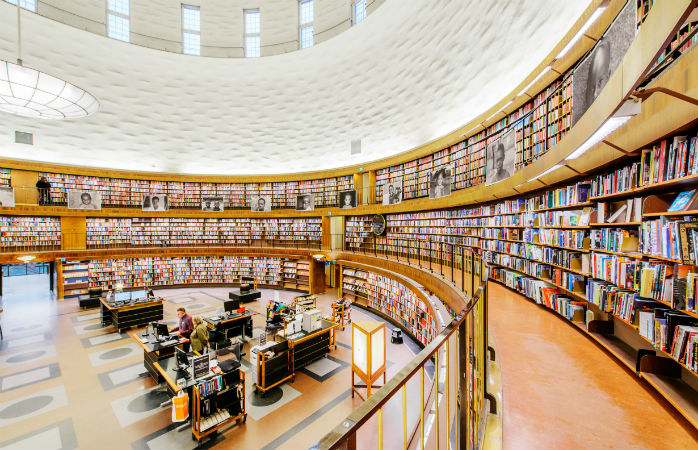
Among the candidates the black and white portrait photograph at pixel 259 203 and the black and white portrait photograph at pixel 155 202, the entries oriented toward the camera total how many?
2

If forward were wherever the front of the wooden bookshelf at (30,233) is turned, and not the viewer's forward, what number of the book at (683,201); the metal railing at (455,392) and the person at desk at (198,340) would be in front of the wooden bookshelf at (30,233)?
3

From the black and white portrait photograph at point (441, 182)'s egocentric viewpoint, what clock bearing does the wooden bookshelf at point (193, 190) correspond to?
The wooden bookshelf is roughly at 2 o'clock from the black and white portrait photograph.

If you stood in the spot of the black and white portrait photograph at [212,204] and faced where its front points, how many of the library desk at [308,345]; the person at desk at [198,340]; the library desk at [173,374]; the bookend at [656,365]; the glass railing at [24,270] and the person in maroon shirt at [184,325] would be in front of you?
5

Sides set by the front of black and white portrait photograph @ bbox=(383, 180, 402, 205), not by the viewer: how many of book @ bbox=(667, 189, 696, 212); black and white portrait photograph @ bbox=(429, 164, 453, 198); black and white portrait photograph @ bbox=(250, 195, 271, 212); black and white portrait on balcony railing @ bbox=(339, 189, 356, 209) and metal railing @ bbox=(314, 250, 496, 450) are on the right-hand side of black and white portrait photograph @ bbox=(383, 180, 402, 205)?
2

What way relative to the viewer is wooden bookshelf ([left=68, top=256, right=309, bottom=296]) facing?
toward the camera

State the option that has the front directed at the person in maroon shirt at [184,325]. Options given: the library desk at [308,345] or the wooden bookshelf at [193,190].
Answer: the wooden bookshelf

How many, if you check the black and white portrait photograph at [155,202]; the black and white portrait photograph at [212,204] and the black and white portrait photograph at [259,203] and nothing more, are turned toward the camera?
3

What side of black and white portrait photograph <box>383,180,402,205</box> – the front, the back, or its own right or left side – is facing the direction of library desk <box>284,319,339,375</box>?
front

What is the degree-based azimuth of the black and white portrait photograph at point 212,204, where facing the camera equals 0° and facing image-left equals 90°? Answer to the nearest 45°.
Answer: approximately 0°

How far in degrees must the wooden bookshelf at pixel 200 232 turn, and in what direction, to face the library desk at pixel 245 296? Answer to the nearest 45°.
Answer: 0° — it already faces it

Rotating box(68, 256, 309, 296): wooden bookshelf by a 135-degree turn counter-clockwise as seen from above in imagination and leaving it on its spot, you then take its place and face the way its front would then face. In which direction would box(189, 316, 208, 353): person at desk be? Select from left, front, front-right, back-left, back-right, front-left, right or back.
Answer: back-right

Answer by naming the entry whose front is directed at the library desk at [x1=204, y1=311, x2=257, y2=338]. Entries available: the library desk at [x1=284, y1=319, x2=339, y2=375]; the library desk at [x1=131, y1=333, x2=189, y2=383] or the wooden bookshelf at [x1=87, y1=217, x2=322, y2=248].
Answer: the wooden bookshelf

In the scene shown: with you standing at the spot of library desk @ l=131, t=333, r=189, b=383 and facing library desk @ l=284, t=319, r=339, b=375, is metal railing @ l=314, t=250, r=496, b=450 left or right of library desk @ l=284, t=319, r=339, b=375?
right

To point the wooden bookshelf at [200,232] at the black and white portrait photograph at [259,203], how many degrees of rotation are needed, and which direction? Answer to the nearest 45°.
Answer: approximately 45° to its left

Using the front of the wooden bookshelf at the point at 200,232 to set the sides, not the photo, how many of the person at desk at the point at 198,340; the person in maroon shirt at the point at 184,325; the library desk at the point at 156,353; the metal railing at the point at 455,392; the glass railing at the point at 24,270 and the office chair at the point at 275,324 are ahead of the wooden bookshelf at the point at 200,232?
5

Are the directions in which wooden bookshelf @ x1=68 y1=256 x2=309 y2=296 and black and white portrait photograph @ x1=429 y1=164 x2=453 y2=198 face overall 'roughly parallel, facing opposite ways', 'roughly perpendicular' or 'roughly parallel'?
roughly perpendicular
